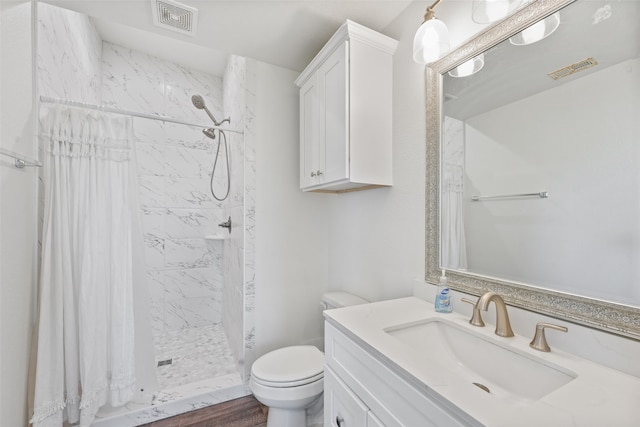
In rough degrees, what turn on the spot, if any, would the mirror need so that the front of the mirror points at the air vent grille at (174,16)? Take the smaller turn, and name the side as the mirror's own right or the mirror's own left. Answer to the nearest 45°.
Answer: approximately 45° to the mirror's own right

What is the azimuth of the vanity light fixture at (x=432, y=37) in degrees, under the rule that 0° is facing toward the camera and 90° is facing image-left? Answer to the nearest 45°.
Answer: approximately 45°

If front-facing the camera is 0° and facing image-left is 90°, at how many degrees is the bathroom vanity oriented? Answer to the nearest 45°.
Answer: approximately 45°
